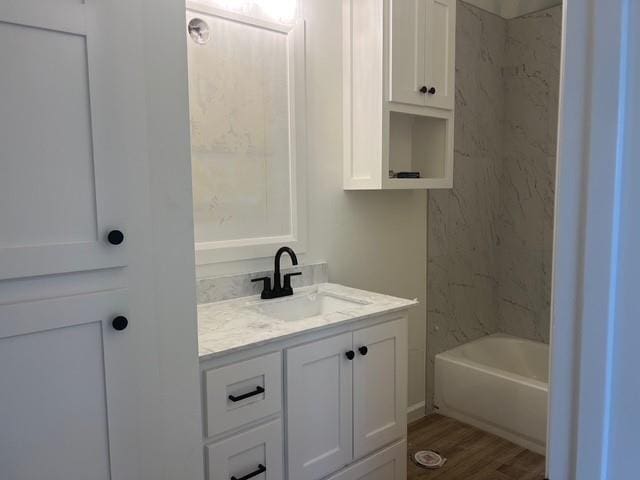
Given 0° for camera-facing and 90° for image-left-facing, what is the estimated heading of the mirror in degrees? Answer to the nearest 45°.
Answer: approximately 315°

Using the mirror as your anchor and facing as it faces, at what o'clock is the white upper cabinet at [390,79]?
The white upper cabinet is roughly at 10 o'clock from the mirror.

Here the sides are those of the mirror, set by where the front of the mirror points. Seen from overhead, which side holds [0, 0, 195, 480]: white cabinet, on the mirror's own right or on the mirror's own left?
on the mirror's own right

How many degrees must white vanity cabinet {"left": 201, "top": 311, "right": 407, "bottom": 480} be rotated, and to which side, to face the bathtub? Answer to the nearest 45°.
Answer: approximately 90° to its left

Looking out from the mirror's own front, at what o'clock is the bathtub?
The bathtub is roughly at 10 o'clock from the mirror.

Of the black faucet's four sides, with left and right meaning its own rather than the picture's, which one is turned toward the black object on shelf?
left

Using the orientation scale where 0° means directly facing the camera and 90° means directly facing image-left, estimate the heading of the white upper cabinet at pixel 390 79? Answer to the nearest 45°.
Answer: approximately 315°

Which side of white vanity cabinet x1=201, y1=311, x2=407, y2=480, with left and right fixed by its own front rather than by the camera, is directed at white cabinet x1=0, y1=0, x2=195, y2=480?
right

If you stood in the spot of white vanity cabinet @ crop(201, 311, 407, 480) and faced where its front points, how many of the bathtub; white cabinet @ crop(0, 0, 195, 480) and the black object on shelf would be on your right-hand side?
1

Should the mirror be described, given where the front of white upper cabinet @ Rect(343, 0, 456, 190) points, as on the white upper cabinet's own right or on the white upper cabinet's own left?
on the white upper cabinet's own right

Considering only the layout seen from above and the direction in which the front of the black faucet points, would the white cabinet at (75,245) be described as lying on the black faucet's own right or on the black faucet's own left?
on the black faucet's own right

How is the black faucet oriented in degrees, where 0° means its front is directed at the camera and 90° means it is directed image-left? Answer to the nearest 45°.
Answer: approximately 315°
